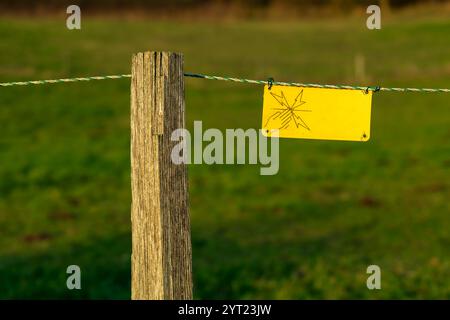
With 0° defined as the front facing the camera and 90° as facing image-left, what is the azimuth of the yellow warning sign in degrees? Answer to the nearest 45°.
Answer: approximately 0°

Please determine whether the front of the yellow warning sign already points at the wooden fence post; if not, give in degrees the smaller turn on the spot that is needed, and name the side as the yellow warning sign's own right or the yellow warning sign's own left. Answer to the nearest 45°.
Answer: approximately 45° to the yellow warning sign's own right
